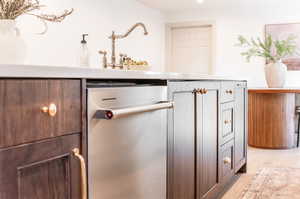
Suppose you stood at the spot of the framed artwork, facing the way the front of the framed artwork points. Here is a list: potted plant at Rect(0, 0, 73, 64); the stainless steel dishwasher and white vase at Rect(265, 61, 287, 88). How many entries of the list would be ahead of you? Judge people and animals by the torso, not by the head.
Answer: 3

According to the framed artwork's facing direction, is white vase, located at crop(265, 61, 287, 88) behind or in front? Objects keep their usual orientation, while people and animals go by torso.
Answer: in front

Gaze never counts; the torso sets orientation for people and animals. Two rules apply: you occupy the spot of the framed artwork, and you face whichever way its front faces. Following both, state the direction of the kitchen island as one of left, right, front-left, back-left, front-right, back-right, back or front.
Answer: front

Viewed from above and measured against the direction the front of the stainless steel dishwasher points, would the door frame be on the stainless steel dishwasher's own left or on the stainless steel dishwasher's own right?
on the stainless steel dishwasher's own left

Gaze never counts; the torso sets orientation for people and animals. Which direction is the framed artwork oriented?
toward the camera

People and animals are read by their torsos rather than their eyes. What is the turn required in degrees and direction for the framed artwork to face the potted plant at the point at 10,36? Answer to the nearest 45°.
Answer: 0° — it already faces it

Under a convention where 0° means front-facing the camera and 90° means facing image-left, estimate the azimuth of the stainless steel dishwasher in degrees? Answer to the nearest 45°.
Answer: approximately 315°

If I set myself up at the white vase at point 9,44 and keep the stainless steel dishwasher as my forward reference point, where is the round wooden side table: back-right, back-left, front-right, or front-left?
front-left

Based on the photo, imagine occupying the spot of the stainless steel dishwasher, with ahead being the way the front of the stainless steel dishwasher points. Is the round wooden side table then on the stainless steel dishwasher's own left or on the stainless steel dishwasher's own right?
on the stainless steel dishwasher's own left

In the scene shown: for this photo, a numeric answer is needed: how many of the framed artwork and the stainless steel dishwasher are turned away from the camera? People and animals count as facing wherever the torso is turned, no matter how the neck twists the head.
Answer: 0
